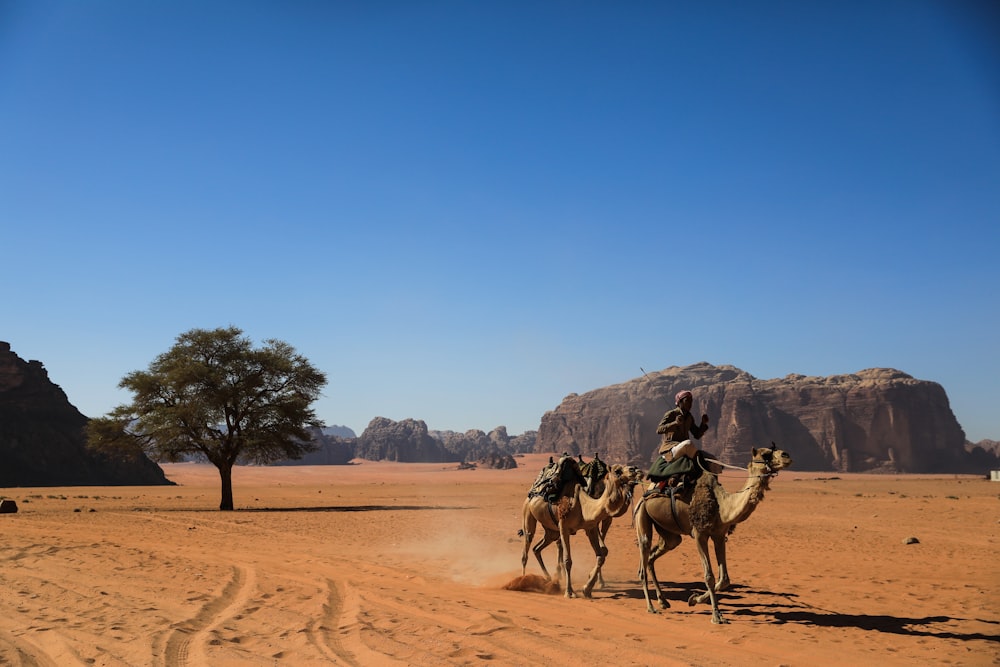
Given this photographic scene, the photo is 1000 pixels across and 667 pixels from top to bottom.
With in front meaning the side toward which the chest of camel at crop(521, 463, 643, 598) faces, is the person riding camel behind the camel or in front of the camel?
in front

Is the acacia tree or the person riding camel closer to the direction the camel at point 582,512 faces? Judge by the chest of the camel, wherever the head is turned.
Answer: the person riding camel

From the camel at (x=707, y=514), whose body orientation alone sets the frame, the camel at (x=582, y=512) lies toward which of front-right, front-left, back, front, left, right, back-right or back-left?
back

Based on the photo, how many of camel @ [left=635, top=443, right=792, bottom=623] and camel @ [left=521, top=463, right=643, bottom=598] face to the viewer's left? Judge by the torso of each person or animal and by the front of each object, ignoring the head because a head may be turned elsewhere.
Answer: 0

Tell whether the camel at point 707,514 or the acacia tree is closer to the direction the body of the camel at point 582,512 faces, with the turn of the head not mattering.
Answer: the camel

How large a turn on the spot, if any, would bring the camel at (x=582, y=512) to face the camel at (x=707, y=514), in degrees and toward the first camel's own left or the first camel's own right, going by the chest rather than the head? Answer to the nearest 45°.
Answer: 0° — it already faces it

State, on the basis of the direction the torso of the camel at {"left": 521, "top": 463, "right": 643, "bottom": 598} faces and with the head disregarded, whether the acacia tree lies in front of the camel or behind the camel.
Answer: behind

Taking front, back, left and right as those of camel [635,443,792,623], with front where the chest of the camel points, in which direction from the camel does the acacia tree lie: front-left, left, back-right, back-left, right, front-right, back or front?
back

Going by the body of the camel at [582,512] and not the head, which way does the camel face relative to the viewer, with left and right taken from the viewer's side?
facing the viewer and to the right of the viewer

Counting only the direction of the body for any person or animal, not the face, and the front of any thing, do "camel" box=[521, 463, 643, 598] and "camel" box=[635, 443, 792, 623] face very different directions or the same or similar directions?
same or similar directions
